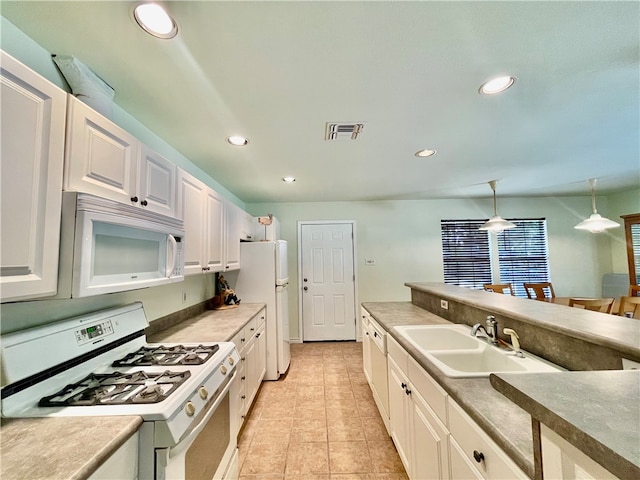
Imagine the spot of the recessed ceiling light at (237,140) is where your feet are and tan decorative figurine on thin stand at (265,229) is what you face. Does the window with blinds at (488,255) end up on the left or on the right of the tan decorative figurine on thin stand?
right

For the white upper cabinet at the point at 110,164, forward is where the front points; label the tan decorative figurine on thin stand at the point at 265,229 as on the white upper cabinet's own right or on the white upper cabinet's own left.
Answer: on the white upper cabinet's own left

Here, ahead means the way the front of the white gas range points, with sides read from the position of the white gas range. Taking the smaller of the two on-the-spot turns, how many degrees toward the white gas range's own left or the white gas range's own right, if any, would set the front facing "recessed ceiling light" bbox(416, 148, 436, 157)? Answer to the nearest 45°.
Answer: approximately 45° to the white gas range's own left

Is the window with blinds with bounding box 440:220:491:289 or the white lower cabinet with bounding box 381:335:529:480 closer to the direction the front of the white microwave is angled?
the white lower cabinet

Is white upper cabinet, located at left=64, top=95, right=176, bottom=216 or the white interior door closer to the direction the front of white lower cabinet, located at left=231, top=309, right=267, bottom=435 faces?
the white interior door

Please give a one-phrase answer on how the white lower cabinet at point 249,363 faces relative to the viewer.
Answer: facing to the right of the viewer
